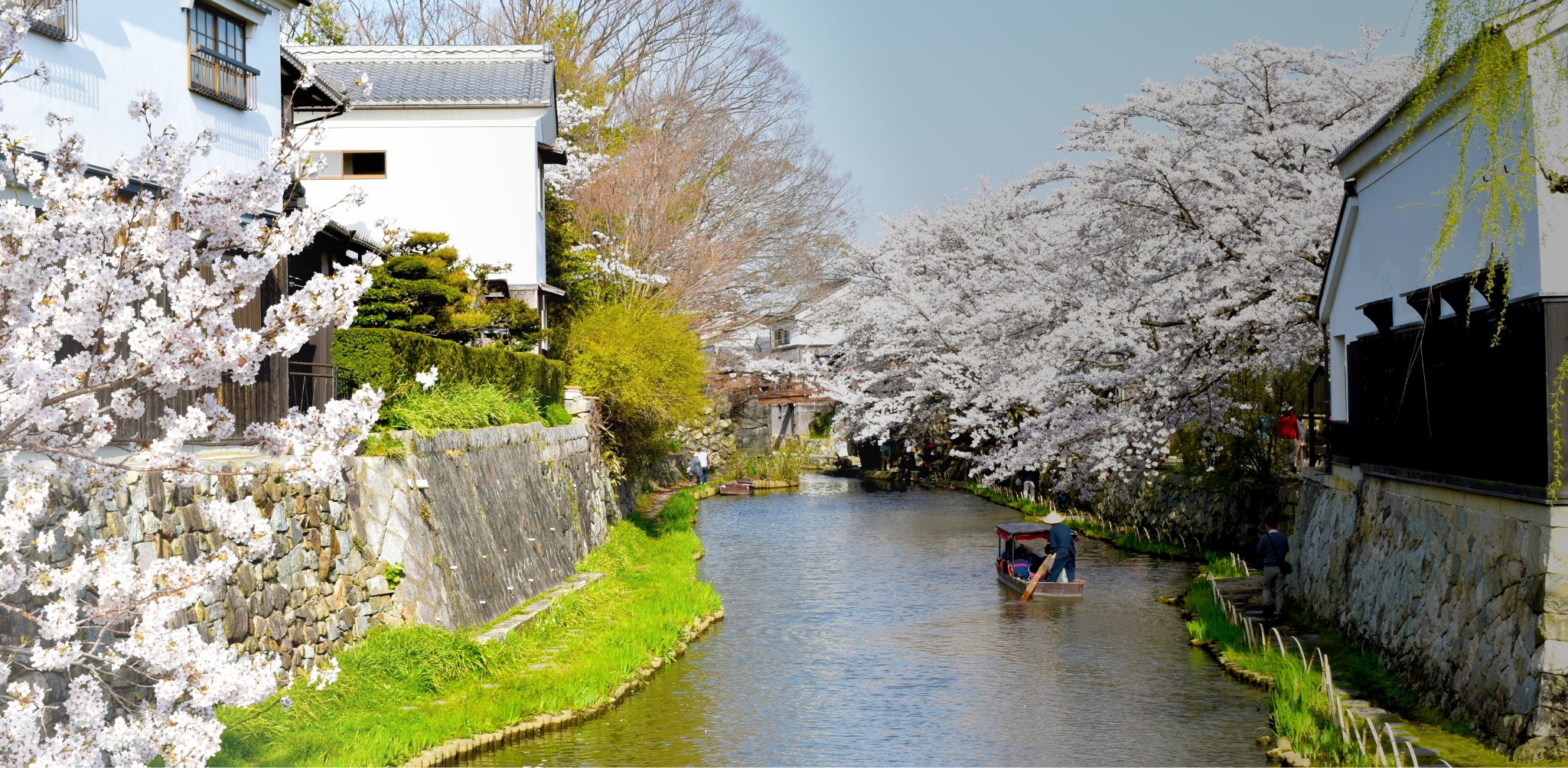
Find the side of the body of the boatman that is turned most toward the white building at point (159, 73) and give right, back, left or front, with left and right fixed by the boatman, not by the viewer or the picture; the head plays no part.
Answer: left

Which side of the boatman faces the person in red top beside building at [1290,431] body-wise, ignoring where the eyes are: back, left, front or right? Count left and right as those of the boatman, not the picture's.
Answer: right

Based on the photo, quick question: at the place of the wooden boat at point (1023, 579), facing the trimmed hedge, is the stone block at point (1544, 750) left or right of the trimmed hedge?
left

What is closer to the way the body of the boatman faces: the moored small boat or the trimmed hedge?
the moored small boat

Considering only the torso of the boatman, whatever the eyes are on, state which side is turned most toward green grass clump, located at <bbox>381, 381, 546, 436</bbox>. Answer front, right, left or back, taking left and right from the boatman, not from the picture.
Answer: left

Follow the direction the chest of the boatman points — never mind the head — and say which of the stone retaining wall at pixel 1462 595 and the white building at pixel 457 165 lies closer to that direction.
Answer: the white building
